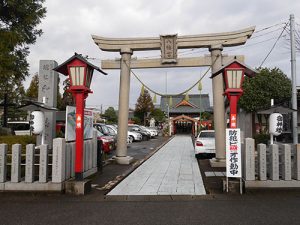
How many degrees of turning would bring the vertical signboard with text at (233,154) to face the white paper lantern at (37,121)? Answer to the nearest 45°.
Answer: approximately 90° to its right

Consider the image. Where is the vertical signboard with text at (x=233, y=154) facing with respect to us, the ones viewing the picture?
facing the viewer

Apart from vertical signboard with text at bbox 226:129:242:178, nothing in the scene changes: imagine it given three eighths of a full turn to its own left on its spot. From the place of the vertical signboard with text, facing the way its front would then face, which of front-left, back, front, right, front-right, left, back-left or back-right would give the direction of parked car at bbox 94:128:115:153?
left

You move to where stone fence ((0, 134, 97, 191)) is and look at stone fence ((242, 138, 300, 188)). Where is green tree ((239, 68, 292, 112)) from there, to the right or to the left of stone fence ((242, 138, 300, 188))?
left

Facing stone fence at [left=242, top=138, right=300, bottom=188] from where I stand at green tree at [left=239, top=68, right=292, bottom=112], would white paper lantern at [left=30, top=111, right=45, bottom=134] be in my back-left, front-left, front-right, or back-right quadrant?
front-right

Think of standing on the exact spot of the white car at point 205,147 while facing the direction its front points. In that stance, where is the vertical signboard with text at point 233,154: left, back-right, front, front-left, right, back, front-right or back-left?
back

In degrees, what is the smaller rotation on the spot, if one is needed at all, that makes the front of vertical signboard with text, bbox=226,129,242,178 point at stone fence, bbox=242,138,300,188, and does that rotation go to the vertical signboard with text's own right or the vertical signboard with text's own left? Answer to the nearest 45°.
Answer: approximately 90° to the vertical signboard with text's own left

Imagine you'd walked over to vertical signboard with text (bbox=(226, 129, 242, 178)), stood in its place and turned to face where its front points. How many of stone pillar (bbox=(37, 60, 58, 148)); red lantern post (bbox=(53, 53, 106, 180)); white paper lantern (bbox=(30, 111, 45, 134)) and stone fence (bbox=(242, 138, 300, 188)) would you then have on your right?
3

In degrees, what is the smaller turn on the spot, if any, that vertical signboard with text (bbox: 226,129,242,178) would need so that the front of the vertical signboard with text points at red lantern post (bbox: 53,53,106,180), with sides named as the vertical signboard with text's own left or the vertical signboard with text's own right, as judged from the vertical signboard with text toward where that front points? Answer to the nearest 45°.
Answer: approximately 90° to the vertical signboard with text's own right
